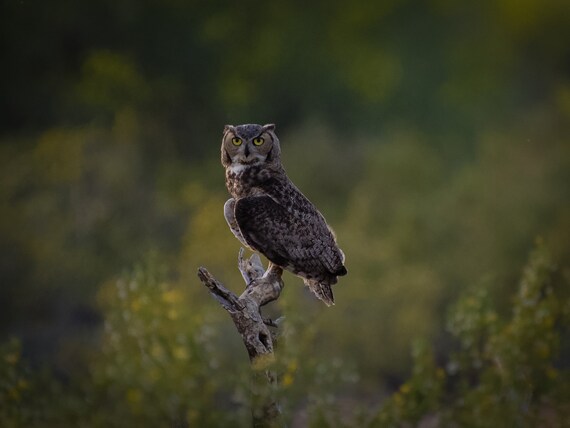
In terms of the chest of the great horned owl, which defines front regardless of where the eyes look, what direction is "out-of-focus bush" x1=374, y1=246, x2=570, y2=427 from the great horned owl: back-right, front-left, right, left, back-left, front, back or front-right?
back-right

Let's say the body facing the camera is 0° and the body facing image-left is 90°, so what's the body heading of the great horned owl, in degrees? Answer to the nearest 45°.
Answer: approximately 90°
